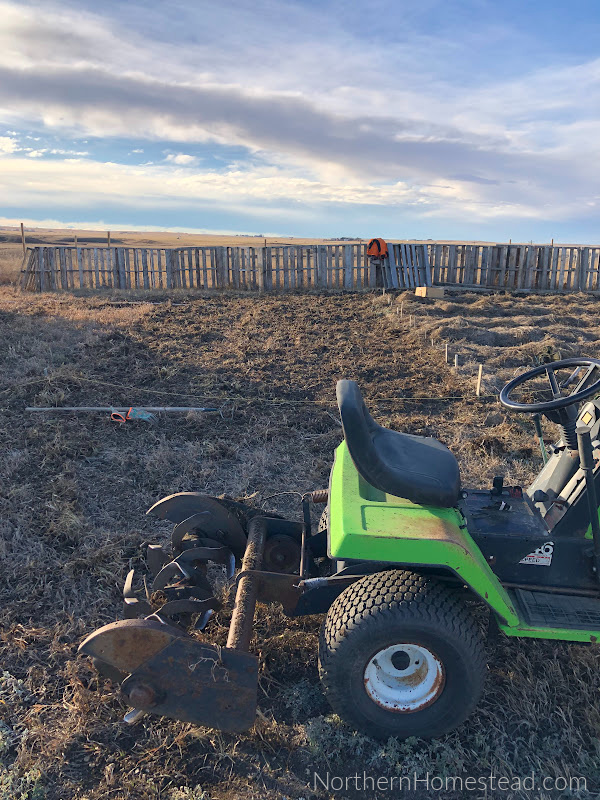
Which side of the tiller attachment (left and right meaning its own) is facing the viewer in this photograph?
right

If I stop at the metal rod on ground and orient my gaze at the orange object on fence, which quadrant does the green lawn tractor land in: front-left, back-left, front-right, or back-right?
back-right

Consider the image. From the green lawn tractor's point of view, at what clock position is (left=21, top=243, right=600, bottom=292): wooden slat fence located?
The wooden slat fence is roughly at 9 o'clock from the green lawn tractor.

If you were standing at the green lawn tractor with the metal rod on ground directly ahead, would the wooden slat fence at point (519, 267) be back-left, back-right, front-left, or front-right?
front-right

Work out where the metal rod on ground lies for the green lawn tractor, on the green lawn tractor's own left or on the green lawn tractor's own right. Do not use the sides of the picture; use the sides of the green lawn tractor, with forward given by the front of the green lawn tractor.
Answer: on the green lawn tractor's own left

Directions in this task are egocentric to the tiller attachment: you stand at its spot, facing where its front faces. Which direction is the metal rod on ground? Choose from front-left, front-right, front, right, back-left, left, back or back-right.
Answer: left

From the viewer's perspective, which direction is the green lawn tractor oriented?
to the viewer's right

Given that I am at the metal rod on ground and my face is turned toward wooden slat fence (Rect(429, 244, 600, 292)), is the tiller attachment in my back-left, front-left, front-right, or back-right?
back-right

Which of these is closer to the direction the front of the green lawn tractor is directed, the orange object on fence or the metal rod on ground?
the orange object on fence

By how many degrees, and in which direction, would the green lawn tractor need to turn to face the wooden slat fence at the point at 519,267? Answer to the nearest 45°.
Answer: approximately 90° to its left

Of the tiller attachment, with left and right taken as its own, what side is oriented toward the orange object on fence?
left
